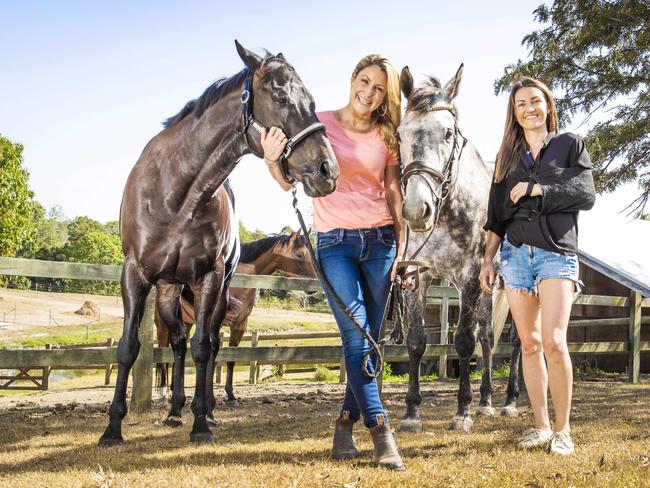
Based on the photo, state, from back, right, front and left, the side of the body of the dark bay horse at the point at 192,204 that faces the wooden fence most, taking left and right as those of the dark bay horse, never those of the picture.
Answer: back

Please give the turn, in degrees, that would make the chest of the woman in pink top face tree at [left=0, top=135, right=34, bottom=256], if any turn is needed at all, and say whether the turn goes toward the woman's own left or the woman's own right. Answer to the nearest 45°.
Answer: approximately 135° to the woman's own right

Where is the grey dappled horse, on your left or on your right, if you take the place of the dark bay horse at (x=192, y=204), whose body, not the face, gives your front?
on your left

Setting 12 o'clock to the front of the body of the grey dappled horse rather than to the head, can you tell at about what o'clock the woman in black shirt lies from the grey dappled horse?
The woman in black shirt is roughly at 10 o'clock from the grey dappled horse.

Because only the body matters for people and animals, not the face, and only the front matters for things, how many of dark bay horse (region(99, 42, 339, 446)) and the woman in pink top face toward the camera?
2

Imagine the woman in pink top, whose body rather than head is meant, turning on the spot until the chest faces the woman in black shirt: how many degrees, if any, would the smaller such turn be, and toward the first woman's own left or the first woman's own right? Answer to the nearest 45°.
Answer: approximately 90° to the first woman's own left

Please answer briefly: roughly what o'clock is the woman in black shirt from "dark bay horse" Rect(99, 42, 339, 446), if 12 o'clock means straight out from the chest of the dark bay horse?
The woman in black shirt is roughly at 10 o'clock from the dark bay horse.

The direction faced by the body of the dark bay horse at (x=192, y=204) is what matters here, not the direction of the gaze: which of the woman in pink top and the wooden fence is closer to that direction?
the woman in pink top

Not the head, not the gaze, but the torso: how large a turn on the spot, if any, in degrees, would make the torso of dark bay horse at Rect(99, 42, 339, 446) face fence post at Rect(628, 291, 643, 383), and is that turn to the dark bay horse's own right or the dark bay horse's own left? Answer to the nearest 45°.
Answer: approximately 135° to the dark bay horse's own left
